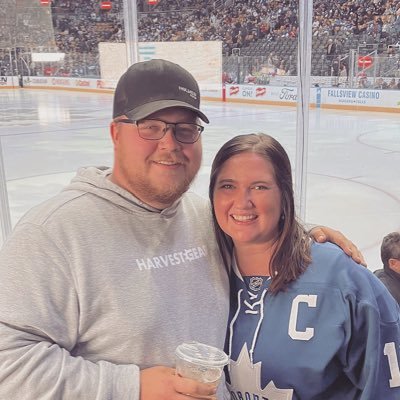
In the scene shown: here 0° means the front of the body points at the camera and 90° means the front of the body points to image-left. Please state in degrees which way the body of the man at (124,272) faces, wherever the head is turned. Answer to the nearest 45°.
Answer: approximately 315°

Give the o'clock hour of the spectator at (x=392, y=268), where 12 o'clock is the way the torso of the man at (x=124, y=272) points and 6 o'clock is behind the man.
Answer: The spectator is roughly at 9 o'clock from the man.

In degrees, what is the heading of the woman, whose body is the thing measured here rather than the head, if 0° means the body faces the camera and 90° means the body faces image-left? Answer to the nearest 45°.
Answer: approximately 45°
